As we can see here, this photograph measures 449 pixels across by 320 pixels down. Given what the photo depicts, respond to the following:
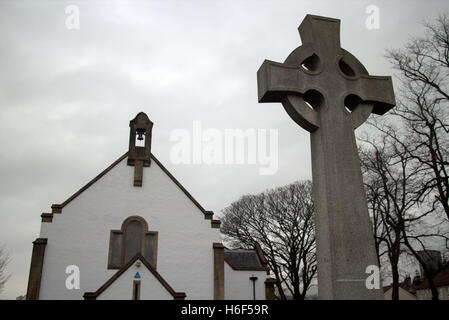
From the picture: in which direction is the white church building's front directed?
toward the camera

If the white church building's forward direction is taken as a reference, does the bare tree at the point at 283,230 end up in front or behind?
behind

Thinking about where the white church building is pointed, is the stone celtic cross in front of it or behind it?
in front

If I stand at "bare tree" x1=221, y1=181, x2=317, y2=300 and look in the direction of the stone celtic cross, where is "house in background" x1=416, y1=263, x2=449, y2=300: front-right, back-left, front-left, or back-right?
back-left

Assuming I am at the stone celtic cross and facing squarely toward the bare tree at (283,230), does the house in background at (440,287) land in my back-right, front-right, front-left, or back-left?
front-right

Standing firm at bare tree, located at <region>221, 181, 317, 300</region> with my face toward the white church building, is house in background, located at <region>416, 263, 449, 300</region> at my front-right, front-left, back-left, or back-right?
back-left

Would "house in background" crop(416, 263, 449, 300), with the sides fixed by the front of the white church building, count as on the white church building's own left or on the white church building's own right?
on the white church building's own left

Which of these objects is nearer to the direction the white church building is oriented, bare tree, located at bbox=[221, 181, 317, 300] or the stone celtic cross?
the stone celtic cross

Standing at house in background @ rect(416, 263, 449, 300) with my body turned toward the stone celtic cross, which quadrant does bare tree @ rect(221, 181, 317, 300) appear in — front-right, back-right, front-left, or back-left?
front-right

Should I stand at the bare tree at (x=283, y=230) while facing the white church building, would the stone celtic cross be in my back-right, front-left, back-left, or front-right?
front-left
